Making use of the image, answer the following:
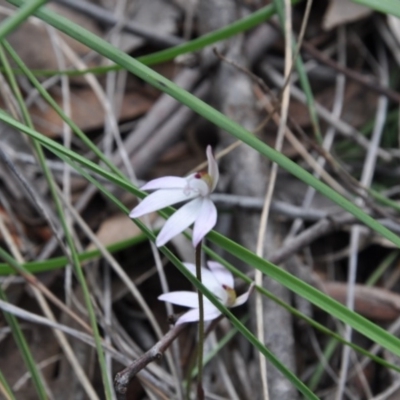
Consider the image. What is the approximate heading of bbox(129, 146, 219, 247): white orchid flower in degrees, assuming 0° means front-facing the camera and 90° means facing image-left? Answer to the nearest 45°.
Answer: approximately 45°

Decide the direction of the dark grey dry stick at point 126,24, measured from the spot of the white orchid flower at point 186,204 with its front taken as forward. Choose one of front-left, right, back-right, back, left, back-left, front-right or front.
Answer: back-right

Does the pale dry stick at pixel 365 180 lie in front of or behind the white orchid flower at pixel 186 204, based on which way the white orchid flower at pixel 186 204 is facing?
behind

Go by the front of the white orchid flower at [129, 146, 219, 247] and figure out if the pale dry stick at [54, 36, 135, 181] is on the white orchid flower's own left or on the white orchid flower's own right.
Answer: on the white orchid flower's own right

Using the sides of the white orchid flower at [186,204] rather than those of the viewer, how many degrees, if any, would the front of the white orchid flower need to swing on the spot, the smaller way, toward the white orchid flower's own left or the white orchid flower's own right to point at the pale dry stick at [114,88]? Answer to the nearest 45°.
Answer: approximately 135° to the white orchid flower's own right
